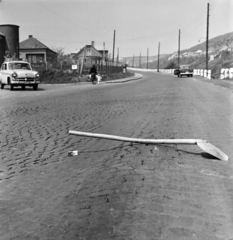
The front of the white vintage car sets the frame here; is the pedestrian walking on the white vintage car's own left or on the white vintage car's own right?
on the white vintage car's own left

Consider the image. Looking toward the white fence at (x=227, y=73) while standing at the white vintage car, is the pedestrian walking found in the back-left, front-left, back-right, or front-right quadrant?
front-left

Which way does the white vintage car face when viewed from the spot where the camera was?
facing the viewer and to the right of the viewer

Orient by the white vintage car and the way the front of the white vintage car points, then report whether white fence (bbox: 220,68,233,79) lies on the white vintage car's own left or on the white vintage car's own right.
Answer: on the white vintage car's own left
